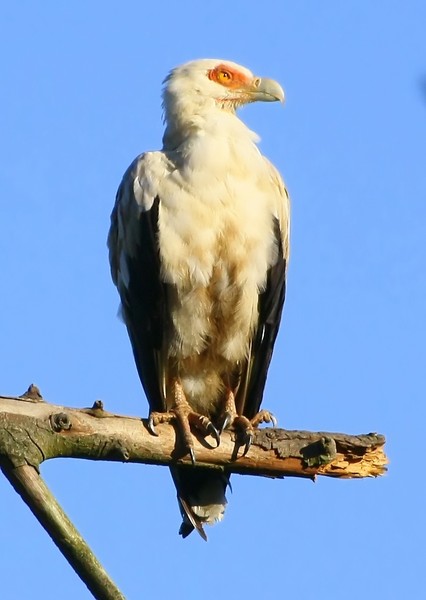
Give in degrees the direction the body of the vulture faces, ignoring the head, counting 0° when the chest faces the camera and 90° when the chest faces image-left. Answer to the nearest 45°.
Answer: approximately 0°
